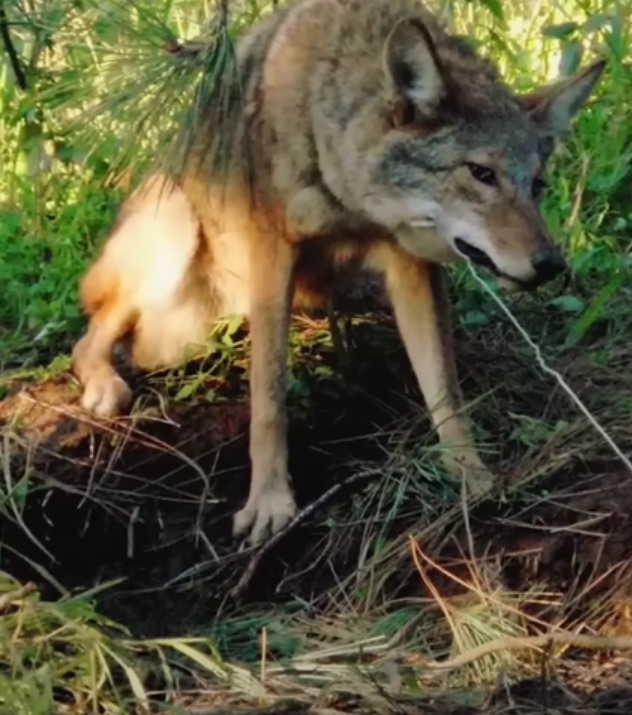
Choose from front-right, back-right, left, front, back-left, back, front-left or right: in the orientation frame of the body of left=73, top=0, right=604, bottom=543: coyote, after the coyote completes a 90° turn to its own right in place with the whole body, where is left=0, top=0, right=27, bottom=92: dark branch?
right

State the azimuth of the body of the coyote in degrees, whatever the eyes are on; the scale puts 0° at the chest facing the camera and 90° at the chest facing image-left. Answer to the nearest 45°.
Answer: approximately 315°

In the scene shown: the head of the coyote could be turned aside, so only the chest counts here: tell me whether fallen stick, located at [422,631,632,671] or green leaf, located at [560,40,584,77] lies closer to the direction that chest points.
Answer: the fallen stick

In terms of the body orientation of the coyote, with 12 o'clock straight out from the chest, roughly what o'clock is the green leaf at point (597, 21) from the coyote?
The green leaf is roughly at 8 o'clock from the coyote.

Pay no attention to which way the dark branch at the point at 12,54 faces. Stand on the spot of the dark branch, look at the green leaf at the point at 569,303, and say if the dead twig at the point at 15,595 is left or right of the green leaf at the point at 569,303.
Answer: right

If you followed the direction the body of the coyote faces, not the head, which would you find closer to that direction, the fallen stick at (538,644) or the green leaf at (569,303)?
the fallen stick

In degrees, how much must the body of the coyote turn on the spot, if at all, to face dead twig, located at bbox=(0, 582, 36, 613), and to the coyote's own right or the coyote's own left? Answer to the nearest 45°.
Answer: approximately 90° to the coyote's own right

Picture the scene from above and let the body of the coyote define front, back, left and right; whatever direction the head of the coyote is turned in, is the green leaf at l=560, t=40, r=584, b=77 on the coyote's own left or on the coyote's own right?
on the coyote's own left
